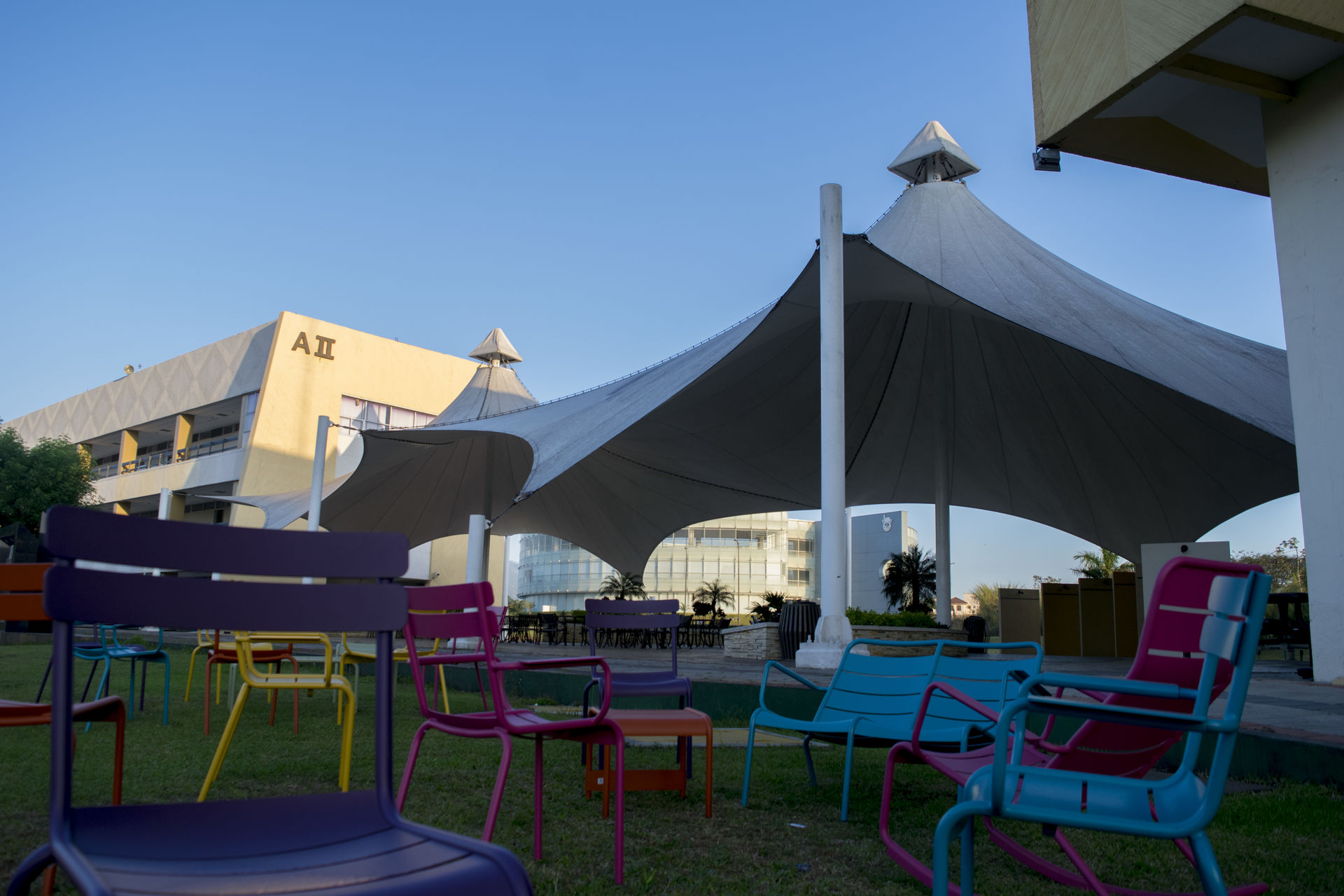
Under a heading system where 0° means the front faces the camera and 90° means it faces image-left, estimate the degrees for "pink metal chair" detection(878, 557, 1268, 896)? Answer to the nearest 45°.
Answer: approximately 45°

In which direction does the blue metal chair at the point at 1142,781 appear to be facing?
to the viewer's left

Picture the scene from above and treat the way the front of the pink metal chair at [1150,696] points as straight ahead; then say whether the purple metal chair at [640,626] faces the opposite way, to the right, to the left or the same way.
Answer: to the left

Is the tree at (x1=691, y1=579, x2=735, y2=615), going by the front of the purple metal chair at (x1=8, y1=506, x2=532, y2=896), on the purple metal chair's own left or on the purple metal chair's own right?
on the purple metal chair's own left

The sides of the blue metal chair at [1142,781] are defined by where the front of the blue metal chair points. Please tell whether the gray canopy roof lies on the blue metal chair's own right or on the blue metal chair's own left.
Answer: on the blue metal chair's own right

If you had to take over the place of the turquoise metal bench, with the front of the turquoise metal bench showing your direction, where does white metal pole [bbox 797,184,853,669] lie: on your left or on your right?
on your right

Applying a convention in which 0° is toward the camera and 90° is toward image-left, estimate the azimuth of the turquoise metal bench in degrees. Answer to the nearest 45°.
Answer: approximately 45°

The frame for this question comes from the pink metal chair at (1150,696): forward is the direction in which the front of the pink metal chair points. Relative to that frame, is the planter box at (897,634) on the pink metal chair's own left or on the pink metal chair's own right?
on the pink metal chair's own right
